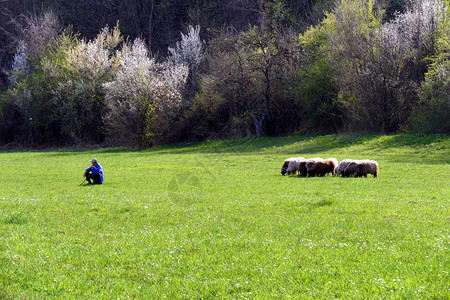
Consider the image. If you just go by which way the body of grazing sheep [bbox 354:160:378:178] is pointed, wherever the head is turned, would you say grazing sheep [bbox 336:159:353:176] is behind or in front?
in front

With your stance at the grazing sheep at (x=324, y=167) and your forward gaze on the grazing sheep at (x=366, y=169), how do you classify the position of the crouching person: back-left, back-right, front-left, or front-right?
back-right

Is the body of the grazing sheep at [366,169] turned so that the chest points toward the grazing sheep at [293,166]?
yes

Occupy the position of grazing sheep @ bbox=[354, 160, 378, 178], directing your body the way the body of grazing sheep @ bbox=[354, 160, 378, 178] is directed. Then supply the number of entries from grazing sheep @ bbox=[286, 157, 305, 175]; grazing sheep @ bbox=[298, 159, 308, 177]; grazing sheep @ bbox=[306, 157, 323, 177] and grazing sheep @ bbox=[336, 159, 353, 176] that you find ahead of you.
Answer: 4

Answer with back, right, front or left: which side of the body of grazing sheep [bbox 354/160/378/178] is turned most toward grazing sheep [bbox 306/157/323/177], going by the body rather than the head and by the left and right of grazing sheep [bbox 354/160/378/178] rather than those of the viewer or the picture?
front

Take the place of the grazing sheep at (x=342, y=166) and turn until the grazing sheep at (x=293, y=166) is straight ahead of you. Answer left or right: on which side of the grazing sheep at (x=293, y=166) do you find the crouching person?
left

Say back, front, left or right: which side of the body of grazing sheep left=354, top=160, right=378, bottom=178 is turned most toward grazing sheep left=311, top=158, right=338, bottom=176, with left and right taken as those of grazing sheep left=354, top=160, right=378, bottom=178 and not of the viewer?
front

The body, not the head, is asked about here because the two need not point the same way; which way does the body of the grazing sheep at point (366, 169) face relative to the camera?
to the viewer's left

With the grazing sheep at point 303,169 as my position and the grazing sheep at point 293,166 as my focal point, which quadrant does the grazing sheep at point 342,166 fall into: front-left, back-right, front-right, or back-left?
back-right
